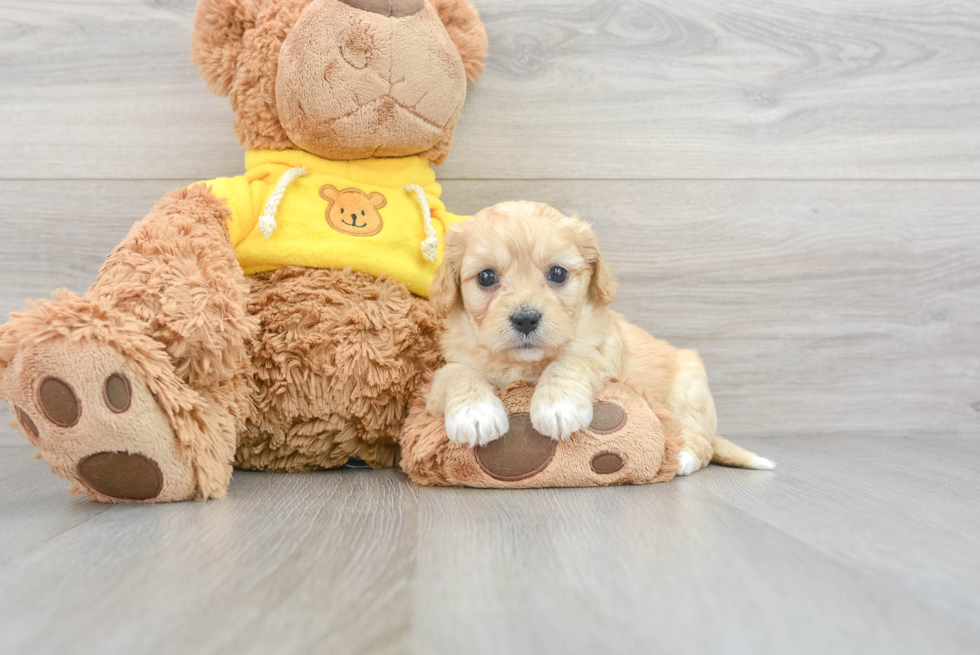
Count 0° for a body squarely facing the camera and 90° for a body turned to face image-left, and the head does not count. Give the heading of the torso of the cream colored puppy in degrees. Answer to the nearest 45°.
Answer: approximately 45°
